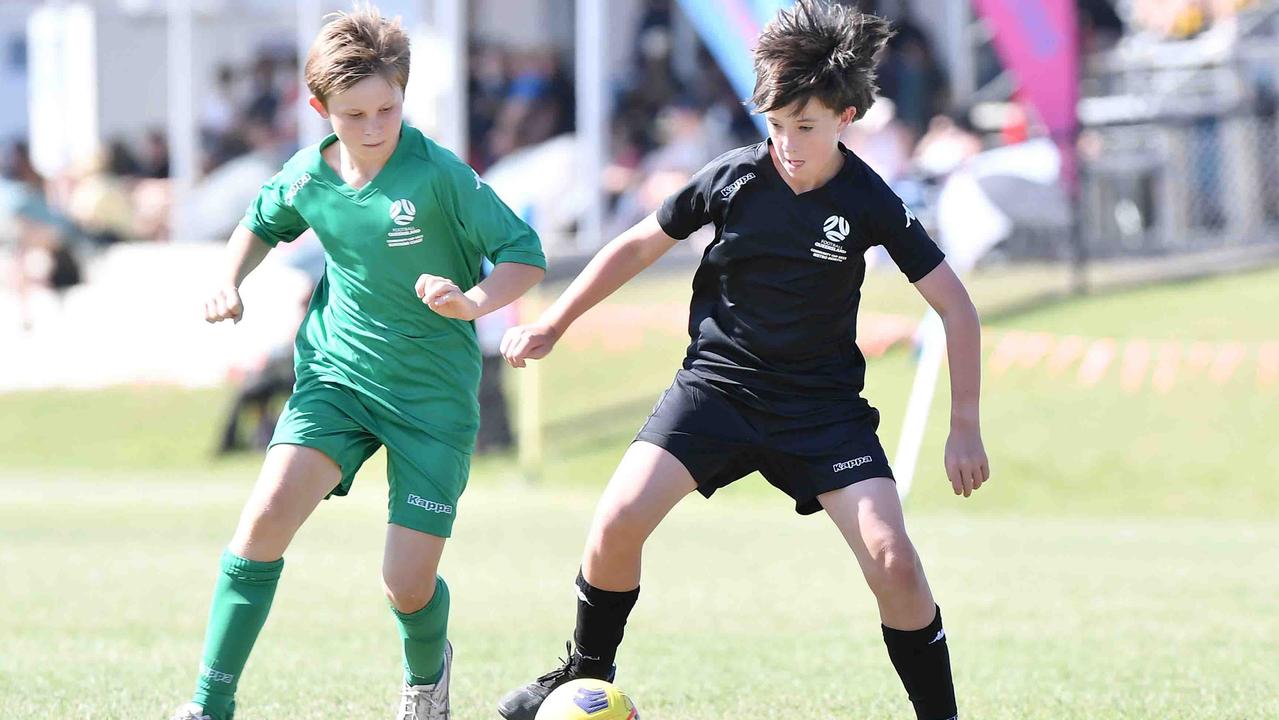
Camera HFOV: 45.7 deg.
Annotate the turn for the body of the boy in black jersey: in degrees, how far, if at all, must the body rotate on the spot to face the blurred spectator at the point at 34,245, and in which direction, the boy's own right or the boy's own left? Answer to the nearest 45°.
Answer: approximately 135° to the boy's own right

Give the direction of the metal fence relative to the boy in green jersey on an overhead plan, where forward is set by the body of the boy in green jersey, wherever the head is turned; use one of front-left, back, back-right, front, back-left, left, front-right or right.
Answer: back-left

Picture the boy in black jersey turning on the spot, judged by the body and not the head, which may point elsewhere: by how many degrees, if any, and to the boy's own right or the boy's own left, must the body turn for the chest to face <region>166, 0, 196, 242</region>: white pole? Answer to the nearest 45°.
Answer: approximately 135° to the boy's own right

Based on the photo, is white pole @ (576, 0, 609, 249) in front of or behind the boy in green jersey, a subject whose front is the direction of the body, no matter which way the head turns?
behind

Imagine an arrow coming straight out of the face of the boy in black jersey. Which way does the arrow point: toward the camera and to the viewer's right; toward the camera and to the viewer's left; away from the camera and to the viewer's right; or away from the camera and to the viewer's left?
toward the camera and to the viewer's left

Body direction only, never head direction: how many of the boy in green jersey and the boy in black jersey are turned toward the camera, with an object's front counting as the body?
2

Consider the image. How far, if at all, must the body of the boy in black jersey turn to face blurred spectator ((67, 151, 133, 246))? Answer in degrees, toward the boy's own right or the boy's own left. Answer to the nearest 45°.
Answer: approximately 135° to the boy's own right

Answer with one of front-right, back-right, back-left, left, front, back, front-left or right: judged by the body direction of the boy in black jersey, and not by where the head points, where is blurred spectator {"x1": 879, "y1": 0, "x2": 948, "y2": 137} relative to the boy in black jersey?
back

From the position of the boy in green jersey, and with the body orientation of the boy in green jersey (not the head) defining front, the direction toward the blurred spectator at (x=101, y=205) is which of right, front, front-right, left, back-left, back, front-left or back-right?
back

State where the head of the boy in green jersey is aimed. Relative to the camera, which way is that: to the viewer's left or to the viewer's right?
to the viewer's right

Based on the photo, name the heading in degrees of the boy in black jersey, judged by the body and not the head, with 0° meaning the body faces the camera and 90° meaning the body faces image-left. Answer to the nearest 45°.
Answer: approximately 0°
